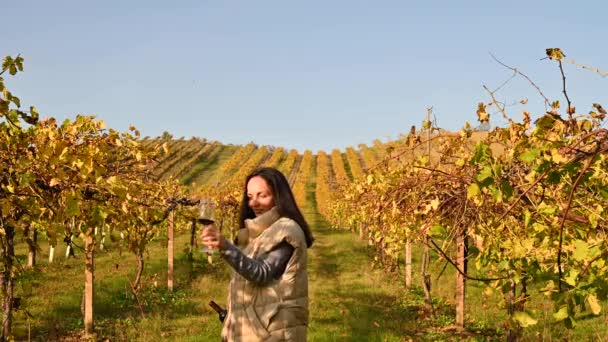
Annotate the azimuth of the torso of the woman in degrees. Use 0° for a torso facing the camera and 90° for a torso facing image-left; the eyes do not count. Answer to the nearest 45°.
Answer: approximately 45°

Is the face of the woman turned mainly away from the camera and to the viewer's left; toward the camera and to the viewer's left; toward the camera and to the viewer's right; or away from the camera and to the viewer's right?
toward the camera and to the viewer's left
